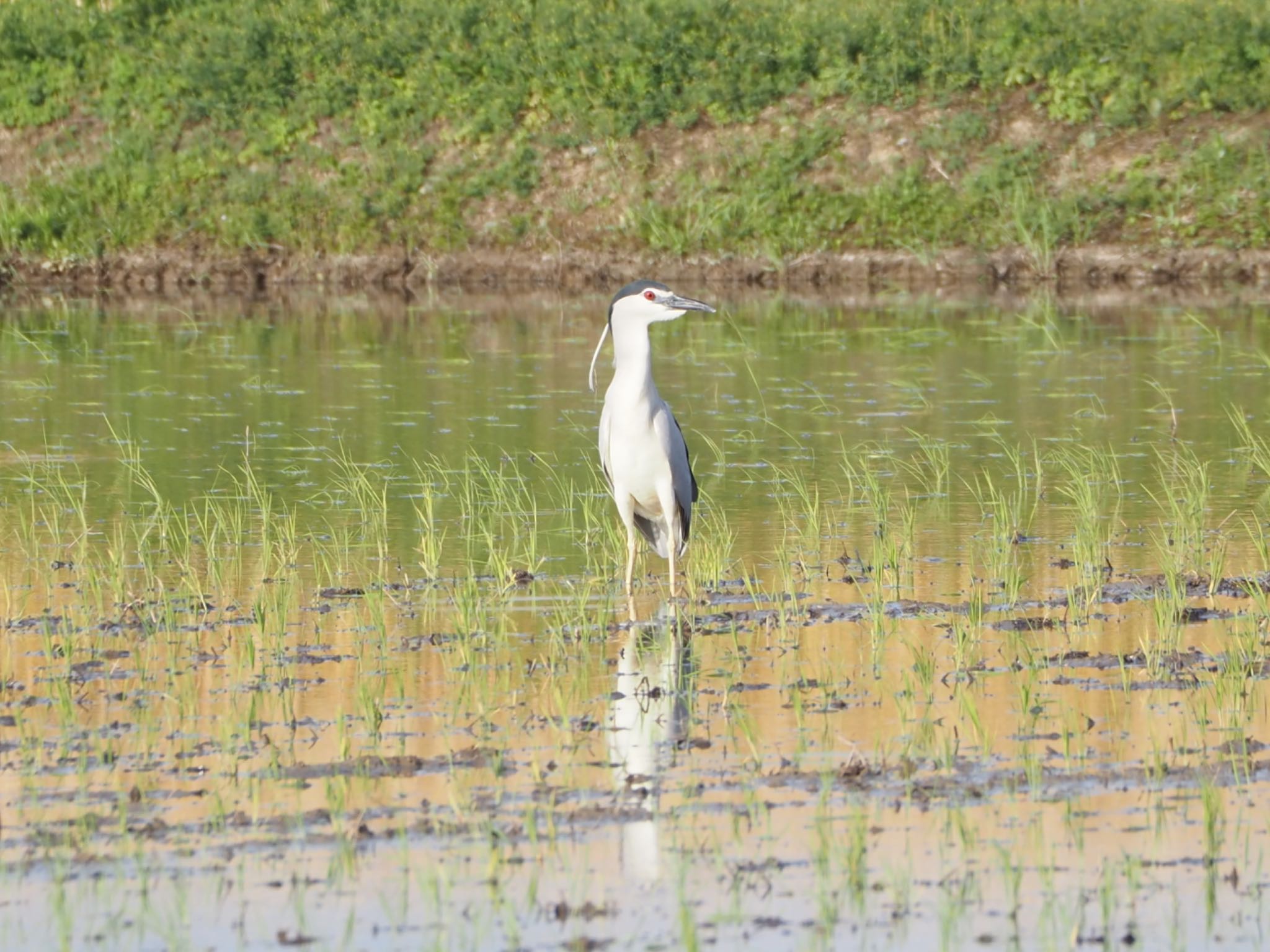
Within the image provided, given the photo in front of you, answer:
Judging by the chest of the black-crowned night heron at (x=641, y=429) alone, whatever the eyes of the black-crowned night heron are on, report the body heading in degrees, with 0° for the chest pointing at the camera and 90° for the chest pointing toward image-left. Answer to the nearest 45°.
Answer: approximately 0°

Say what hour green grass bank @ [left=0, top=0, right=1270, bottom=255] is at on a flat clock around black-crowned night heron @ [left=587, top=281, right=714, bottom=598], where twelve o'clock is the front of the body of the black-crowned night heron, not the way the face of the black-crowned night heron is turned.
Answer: The green grass bank is roughly at 6 o'clock from the black-crowned night heron.
